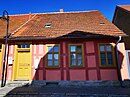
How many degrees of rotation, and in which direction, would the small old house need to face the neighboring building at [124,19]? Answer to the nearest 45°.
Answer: approximately 135° to its left

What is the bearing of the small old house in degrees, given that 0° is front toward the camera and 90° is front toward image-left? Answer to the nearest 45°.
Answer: approximately 0°
